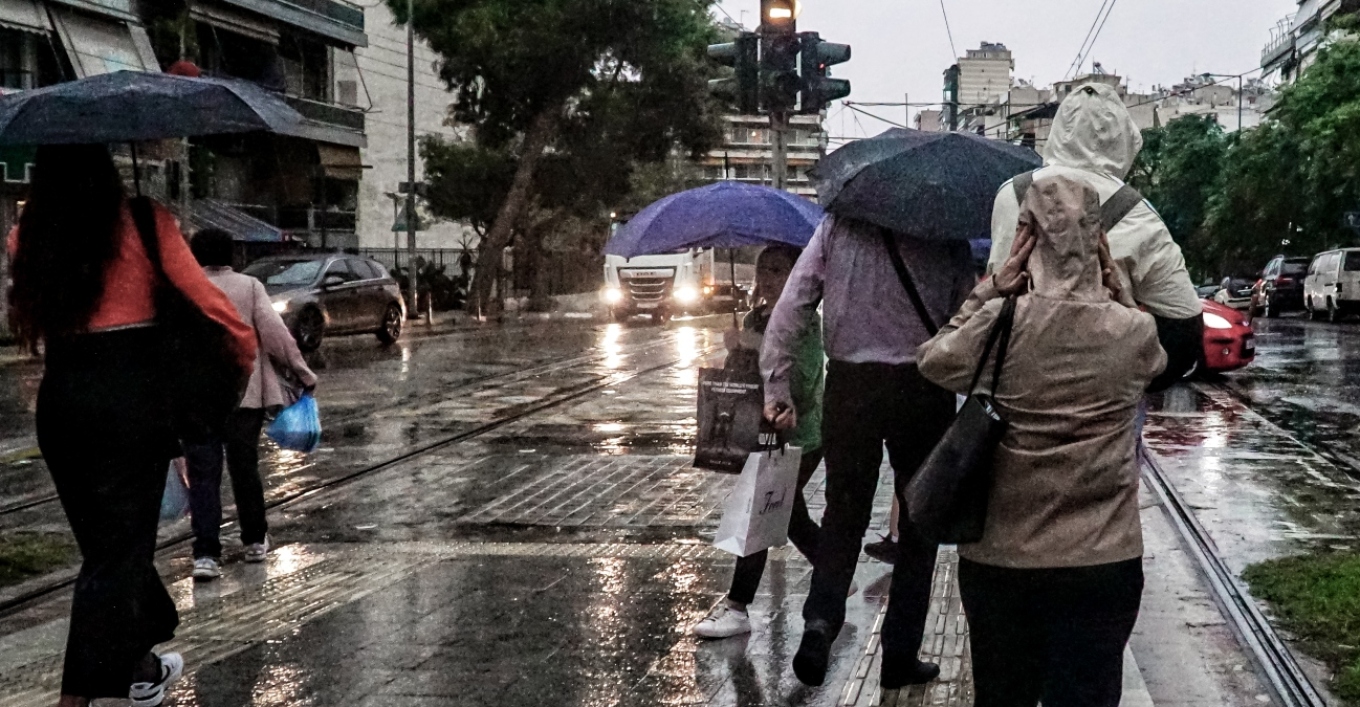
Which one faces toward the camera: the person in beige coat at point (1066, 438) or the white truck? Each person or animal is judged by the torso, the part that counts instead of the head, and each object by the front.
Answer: the white truck

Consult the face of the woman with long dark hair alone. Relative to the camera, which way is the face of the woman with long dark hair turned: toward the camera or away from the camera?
away from the camera

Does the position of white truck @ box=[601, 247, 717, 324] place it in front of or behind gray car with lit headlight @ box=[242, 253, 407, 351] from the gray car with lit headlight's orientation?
behind

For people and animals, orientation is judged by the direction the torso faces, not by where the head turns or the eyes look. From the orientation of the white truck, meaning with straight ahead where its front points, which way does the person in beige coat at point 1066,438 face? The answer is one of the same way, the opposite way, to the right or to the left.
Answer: the opposite way

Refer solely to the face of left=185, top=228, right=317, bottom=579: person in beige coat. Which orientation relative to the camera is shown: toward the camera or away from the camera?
away from the camera

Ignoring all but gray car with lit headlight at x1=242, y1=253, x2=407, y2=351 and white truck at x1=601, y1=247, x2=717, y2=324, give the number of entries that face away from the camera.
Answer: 0

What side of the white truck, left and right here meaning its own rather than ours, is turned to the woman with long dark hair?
front

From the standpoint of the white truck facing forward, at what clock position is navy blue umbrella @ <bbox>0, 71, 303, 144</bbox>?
The navy blue umbrella is roughly at 12 o'clock from the white truck.

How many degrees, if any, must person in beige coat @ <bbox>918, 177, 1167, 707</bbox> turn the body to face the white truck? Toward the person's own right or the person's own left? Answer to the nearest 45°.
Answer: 0° — they already face it

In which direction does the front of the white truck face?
toward the camera

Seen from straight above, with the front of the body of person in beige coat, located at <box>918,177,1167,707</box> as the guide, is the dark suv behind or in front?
in front

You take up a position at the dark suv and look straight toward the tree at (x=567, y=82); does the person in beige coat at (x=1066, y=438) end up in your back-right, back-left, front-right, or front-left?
front-left

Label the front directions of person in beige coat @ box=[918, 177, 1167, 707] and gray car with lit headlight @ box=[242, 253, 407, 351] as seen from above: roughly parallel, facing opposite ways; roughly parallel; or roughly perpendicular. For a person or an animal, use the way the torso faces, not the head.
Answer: roughly parallel, facing opposite ways

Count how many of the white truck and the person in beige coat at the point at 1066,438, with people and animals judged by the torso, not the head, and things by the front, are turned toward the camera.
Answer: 1

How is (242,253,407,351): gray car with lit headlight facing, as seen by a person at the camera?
facing the viewer and to the left of the viewer

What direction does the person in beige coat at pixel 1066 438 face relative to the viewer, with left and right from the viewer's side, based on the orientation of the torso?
facing away from the viewer

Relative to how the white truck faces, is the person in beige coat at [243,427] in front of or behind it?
in front
